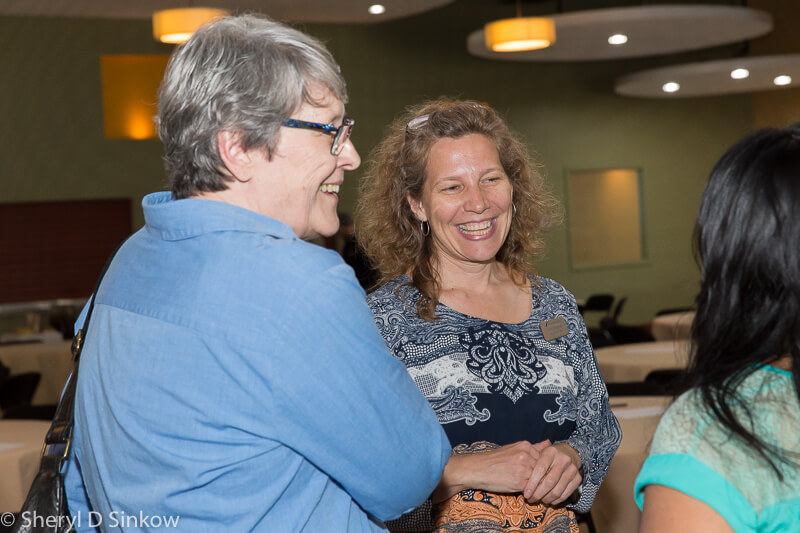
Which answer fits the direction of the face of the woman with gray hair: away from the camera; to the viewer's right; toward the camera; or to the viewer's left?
to the viewer's right

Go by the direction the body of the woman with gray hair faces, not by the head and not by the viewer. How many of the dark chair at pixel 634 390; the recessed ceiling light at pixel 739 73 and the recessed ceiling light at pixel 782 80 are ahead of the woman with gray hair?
3

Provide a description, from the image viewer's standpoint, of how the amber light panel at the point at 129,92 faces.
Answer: facing the viewer

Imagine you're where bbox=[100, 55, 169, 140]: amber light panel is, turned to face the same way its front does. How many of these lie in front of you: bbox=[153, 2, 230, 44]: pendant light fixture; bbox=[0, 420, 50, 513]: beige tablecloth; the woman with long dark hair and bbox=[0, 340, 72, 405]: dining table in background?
4

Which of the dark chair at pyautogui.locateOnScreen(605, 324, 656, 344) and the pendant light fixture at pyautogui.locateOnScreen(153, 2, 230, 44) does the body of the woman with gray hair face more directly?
the dark chair

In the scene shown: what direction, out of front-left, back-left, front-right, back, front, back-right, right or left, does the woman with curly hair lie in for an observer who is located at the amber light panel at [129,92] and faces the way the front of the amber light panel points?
front

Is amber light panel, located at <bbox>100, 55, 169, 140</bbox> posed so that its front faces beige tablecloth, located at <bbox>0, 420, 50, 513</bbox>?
yes

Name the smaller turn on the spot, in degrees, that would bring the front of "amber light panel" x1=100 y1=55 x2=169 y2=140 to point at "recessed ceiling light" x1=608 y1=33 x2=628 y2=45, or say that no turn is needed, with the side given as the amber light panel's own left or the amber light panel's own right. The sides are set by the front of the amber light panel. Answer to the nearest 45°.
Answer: approximately 45° to the amber light panel's own left

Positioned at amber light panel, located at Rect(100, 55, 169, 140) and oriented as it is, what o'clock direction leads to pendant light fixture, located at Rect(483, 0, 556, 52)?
The pendant light fixture is roughly at 11 o'clock from the amber light panel.

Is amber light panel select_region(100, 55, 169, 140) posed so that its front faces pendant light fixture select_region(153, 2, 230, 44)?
yes

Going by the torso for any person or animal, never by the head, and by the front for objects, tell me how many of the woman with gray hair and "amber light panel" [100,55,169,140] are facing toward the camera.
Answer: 1

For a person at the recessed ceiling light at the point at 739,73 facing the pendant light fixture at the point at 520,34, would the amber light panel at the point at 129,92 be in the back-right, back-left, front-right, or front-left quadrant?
front-right

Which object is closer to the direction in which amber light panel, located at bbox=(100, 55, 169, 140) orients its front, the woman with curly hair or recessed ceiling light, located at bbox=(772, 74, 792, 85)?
the woman with curly hair

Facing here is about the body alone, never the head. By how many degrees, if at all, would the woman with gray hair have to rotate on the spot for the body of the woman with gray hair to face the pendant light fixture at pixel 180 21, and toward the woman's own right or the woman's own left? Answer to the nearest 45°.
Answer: approximately 45° to the woman's own left

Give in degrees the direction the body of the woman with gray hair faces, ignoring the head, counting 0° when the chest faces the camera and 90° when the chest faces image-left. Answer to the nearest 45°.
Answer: approximately 225°

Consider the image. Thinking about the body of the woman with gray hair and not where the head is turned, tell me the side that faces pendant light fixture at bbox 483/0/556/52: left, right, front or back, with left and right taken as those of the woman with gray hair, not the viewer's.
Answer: front
